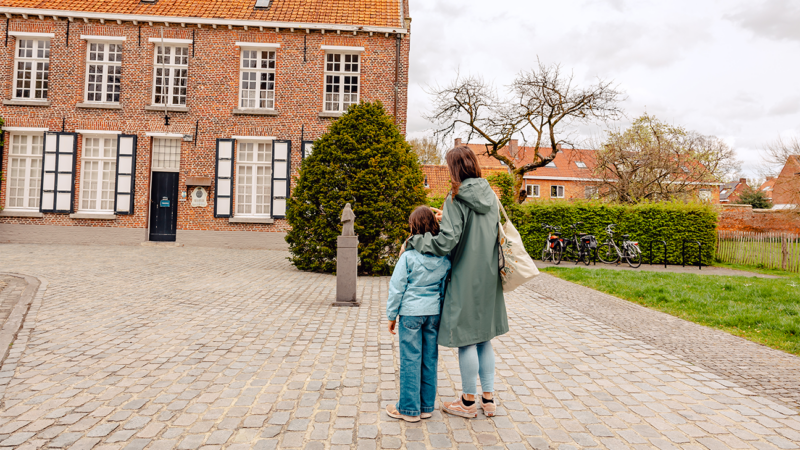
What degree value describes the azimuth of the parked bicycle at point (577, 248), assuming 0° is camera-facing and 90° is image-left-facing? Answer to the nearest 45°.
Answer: approximately 135°

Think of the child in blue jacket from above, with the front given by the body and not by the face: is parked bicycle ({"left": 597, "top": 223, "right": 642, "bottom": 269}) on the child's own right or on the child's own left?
on the child's own right

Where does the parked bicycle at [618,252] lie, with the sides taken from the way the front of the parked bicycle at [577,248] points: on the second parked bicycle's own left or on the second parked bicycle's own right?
on the second parked bicycle's own right

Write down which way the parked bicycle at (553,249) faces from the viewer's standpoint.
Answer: facing away from the viewer and to the left of the viewer

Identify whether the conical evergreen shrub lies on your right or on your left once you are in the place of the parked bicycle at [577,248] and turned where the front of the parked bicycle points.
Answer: on your left

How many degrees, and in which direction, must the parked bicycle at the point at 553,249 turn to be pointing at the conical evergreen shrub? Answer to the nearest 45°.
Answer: approximately 90° to its left

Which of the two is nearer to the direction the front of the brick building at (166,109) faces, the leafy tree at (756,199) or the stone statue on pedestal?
the stone statue on pedestal

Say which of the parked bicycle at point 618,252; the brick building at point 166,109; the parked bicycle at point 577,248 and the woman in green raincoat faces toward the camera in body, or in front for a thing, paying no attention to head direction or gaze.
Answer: the brick building

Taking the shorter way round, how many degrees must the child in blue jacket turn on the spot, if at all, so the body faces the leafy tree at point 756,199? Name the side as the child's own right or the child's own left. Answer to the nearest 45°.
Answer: approximately 90° to the child's own right

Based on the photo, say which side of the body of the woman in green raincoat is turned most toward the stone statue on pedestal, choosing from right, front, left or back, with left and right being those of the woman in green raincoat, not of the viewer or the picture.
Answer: front

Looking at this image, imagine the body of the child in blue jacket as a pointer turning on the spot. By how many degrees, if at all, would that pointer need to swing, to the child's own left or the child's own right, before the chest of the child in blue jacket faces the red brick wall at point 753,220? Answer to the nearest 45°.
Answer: approximately 90° to the child's own right

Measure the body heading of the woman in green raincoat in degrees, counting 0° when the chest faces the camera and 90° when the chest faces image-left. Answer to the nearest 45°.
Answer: approximately 135°
